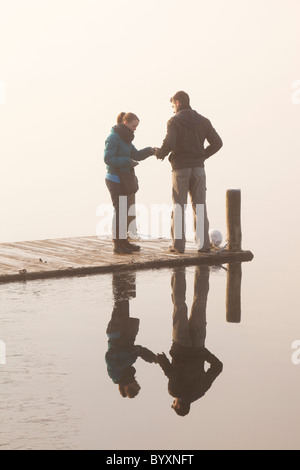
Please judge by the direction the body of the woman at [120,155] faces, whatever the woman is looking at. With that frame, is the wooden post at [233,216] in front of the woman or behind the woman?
in front

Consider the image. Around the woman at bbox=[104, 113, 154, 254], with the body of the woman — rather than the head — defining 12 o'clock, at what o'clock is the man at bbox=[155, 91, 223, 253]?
The man is roughly at 12 o'clock from the woman.

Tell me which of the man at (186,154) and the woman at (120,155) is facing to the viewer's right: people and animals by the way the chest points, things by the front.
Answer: the woman

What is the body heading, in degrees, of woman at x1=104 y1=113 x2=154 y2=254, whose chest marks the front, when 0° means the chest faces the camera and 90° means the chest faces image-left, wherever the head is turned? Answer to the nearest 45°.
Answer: approximately 270°

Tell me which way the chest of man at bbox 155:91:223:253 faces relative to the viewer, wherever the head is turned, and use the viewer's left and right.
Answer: facing away from the viewer and to the left of the viewer

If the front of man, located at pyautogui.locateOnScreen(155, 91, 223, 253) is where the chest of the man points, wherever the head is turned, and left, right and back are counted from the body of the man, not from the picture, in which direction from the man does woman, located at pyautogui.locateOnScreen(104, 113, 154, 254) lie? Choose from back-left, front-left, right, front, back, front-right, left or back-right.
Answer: front-left

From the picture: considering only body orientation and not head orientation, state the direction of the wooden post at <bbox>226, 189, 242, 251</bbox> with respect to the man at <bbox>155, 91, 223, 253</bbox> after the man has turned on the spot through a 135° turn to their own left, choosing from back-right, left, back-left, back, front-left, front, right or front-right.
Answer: back-left

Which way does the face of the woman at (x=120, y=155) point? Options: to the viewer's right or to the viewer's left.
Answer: to the viewer's right

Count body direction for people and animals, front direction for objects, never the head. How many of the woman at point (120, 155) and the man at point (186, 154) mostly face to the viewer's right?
1
